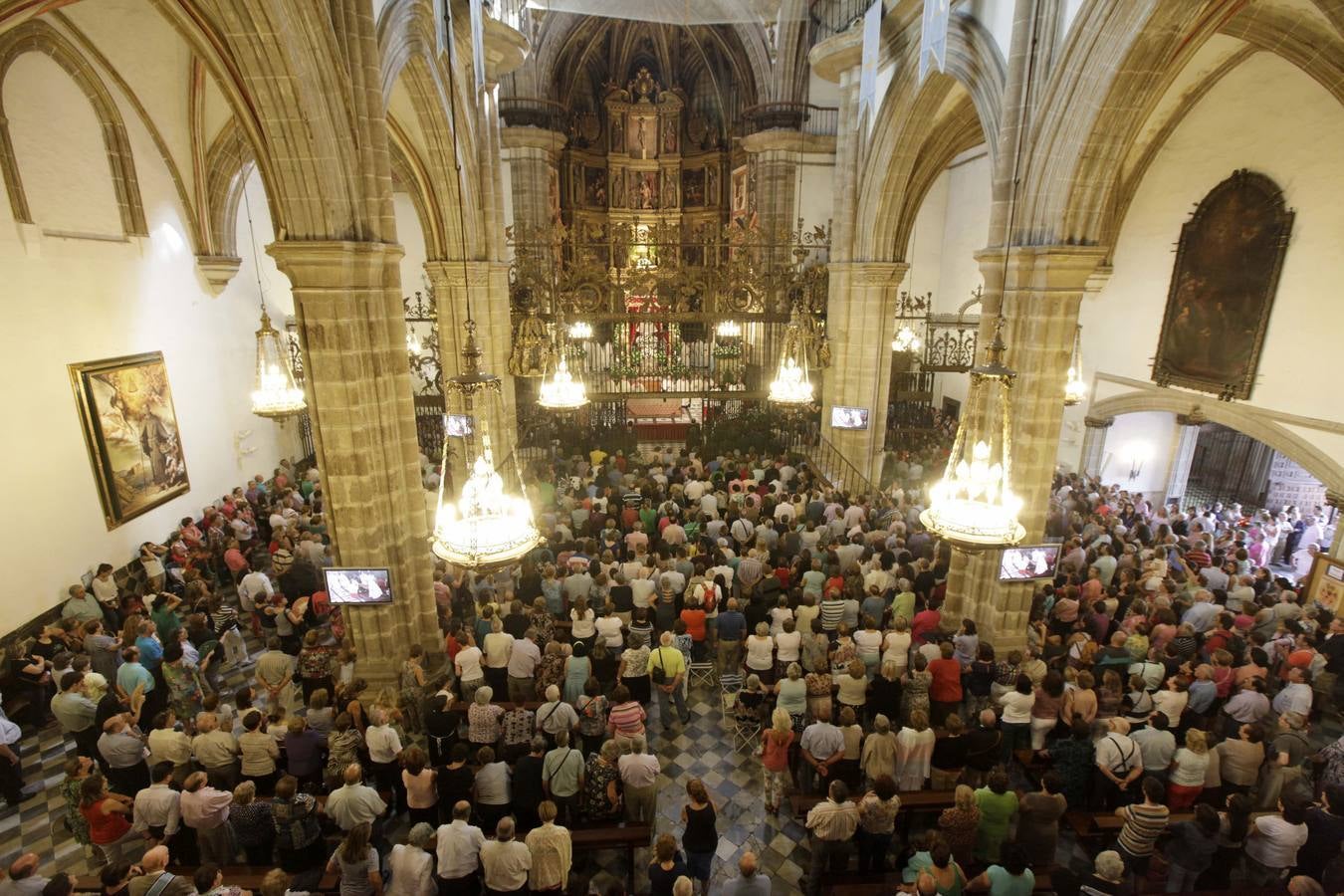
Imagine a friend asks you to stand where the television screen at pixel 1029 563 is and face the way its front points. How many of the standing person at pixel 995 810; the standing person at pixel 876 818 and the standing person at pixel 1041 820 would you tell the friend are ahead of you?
3

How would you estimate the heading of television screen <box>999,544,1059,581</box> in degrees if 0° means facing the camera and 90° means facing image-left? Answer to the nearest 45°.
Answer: approximately 0°

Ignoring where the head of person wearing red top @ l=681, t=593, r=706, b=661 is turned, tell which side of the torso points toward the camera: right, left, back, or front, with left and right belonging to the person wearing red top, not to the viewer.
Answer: back

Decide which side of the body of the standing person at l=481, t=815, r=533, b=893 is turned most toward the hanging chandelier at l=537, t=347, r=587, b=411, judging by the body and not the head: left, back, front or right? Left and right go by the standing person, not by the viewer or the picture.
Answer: front

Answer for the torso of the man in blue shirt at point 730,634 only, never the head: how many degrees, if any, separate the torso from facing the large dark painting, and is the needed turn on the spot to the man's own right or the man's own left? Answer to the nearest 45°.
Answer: approximately 45° to the man's own right

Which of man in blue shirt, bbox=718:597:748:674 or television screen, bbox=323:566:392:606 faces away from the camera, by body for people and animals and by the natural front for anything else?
the man in blue shirt

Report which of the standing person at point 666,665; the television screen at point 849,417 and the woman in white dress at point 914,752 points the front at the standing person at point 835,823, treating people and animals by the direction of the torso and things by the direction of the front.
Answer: the television screen

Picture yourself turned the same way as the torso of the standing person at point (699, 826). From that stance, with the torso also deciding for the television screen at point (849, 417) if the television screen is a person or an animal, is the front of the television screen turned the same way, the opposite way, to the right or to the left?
the opposite way

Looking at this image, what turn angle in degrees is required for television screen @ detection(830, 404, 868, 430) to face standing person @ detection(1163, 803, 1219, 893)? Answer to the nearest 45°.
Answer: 0° — it already faces them

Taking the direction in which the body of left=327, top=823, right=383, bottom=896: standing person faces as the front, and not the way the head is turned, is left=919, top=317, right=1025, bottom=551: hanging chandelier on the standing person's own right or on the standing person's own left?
on the standing person's own right

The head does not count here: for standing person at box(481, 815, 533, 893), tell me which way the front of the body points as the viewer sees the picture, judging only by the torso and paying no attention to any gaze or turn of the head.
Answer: away from the camera

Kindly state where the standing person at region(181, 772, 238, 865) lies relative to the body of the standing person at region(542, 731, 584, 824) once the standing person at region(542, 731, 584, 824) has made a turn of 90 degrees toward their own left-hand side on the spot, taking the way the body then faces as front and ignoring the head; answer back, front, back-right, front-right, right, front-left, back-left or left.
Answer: front

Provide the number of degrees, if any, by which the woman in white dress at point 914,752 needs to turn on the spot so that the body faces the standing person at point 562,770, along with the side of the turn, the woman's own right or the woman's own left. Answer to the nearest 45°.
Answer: approximately 135° to the woman's own left

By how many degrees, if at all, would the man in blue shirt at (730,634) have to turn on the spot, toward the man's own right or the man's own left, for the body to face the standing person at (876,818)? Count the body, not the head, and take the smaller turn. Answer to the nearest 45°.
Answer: approximately 135° to the man's own right

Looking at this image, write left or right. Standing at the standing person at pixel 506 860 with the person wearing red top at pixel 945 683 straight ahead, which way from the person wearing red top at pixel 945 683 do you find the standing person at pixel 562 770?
left

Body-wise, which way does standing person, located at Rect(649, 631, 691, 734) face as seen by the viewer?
away from the camera

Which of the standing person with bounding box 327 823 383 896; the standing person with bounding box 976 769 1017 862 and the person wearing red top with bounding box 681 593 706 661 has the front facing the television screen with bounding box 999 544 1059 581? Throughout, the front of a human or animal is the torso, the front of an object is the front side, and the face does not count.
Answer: the standing person with bounding box 976 769 1017 862
